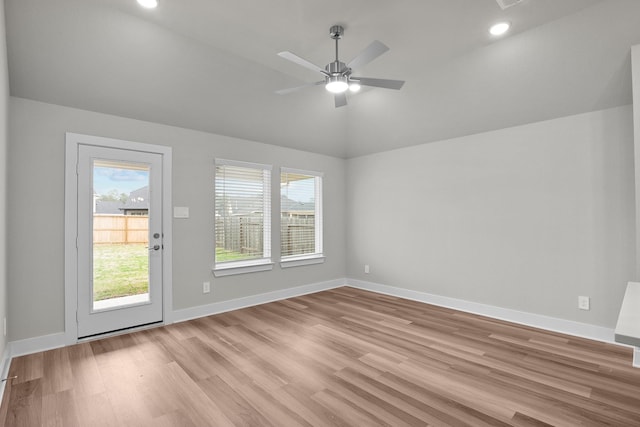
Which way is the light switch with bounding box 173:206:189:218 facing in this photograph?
toward the camera

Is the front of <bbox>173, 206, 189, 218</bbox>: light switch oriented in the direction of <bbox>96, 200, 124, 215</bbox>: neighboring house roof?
no

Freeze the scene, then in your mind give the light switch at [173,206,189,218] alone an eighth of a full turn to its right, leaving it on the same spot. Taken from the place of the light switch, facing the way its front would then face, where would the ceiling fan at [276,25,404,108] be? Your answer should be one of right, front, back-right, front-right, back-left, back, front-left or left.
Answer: left

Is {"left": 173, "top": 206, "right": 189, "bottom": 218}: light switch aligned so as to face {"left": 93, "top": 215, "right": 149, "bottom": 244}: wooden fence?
no

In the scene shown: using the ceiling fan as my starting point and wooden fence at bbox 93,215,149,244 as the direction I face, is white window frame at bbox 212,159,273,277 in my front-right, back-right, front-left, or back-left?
front-right

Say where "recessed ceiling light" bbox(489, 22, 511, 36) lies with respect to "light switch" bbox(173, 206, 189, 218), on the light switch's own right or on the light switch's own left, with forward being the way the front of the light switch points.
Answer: on the light switch's own left

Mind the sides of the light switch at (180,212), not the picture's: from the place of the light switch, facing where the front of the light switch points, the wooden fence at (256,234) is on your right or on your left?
on your left

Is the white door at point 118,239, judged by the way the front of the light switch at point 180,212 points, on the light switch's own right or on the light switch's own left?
on the light switch's own right

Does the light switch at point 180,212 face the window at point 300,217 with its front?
no

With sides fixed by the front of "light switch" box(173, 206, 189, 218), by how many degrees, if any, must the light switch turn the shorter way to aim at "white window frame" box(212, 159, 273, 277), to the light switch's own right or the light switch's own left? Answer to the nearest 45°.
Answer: approximately 90° to the light switch's own left
